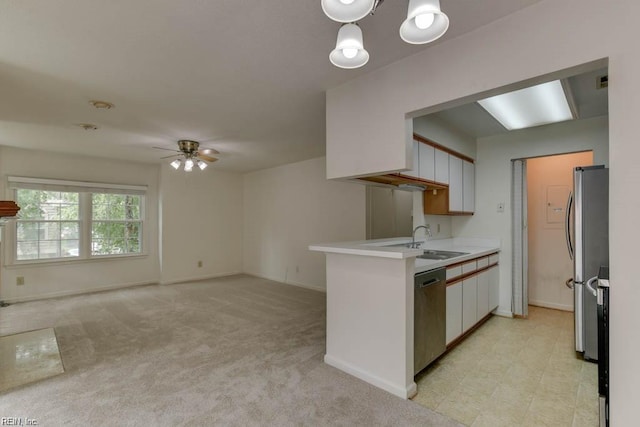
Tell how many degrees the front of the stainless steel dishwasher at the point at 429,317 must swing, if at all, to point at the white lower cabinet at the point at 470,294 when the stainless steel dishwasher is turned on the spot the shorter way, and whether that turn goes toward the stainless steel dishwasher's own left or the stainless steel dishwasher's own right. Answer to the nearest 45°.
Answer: approximately 90° to the stainless steel dishwasher's own left

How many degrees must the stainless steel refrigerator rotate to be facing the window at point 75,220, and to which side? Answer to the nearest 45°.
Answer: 0° — it already faces it

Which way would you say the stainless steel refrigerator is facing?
to the viewer's left

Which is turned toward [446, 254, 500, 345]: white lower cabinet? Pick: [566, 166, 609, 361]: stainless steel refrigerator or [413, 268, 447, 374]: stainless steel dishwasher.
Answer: the stainless steel refrigerator

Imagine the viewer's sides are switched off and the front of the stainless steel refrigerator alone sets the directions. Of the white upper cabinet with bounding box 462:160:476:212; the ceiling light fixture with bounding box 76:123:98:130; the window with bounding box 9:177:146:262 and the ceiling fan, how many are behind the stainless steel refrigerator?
0

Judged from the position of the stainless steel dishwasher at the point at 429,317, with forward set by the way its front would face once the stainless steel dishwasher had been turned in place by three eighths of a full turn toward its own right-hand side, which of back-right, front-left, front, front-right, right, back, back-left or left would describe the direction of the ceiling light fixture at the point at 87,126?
front

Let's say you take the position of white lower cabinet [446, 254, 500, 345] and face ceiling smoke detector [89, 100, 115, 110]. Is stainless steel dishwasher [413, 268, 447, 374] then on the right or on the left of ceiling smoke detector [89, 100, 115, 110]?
left

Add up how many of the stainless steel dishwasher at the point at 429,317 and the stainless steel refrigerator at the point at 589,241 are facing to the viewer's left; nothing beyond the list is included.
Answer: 1

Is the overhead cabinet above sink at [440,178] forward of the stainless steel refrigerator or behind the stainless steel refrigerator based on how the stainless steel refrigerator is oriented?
forward

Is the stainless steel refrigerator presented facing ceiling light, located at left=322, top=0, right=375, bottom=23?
no

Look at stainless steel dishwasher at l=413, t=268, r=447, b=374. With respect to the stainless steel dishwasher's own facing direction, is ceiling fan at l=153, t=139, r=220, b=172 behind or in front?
behind

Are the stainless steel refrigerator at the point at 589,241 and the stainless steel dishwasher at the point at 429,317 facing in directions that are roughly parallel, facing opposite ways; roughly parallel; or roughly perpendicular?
roughly parallel, facing opposite ways

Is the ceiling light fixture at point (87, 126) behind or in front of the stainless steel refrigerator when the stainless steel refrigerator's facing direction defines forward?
in front
